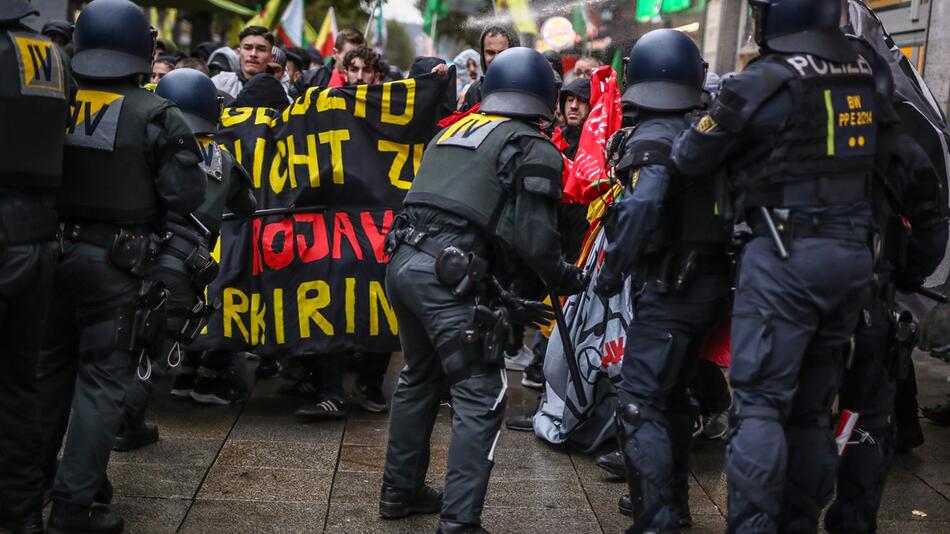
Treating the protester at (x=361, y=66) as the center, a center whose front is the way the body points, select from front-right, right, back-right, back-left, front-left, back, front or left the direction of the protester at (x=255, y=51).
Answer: back-right

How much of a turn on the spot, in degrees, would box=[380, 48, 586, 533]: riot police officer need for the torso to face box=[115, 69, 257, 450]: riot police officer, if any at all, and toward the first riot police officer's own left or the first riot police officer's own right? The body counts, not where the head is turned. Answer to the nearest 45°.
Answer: approximately 90° to the first riot police officer's own left

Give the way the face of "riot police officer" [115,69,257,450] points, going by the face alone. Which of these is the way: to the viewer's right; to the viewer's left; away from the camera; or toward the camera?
away from the camera

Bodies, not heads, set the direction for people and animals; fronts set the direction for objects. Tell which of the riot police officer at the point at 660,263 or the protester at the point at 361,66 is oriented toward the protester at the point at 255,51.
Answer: the riot police officer

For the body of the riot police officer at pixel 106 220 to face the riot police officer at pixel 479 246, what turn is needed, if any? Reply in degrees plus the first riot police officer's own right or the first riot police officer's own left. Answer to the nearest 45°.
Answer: approximately 45° to the first riot police officer's own right

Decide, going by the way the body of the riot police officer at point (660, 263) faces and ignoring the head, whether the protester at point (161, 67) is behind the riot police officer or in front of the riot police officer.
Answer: in front

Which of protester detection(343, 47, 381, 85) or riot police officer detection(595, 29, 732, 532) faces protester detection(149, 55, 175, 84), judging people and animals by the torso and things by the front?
the riot police officer

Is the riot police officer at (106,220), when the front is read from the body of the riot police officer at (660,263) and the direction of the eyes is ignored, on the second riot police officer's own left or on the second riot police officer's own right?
on the second riot police officer's own left

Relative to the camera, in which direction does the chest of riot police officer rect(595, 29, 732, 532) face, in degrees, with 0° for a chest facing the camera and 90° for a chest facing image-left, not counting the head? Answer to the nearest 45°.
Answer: approximately 135°

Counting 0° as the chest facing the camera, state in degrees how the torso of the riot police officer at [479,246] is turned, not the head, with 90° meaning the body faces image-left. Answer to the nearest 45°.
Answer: approximately 225°

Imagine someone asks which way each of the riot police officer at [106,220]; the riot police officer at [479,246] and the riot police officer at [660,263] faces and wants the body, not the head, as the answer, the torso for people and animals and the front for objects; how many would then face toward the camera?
0

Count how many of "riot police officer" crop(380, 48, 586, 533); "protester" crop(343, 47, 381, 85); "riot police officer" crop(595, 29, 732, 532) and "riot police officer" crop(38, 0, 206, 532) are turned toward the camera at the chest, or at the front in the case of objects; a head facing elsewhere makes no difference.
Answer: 1

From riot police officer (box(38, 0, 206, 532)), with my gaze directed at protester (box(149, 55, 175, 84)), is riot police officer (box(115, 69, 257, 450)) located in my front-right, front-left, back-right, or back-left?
front-right

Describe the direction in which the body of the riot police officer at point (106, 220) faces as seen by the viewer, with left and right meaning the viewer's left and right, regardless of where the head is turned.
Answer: facing away from the viewer and to the right of the viewer

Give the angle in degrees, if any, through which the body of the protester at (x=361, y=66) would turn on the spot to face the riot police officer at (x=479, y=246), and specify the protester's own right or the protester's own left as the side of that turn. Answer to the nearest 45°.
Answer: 0° — they already face them
